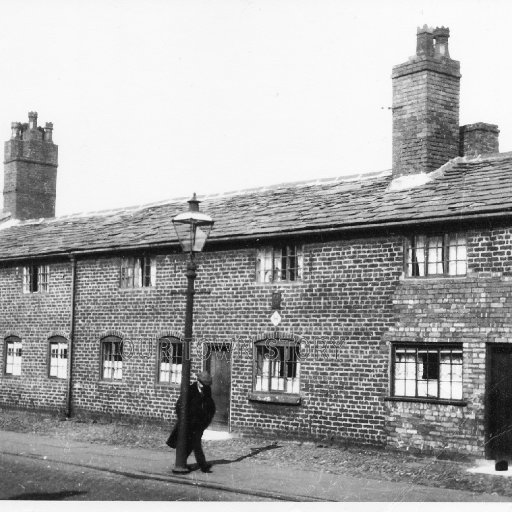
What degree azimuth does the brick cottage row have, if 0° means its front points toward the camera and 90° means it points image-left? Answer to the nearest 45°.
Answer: approximately 45°

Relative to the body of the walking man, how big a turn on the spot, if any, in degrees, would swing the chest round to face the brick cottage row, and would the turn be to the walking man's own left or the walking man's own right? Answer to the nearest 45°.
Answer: approximately 90° to the walking man's own left

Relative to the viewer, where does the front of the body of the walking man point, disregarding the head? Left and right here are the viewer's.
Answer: facing the viewer and to the right of the viewer

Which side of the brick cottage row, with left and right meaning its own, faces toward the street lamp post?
front

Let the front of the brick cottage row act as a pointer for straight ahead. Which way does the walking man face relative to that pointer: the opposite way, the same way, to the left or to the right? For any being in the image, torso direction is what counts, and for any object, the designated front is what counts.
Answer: to the left

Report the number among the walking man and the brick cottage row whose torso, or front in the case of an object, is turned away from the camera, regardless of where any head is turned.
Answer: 0
